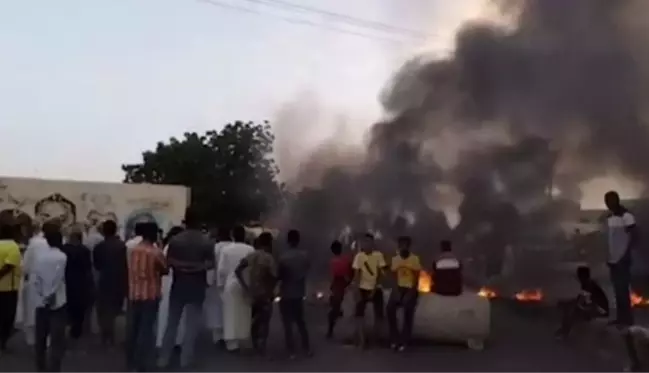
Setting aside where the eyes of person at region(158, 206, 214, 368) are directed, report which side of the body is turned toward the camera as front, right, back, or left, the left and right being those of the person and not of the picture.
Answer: back

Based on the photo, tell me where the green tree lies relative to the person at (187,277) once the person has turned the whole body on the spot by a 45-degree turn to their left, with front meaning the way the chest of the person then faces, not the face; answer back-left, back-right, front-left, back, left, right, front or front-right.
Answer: front-right

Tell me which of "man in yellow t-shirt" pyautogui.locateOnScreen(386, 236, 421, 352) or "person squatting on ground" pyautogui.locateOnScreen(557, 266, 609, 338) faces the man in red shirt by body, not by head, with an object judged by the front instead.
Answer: the person squatting on ground

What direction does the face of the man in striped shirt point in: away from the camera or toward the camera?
away from the camera

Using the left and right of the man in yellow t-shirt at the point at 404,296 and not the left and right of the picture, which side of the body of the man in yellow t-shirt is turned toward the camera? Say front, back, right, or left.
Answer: front

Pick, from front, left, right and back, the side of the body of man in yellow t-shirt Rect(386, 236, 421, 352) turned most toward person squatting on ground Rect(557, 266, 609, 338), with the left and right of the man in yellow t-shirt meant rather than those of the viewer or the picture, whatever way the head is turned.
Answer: left

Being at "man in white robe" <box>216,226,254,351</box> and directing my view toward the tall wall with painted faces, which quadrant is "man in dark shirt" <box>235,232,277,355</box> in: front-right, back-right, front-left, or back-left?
back-right

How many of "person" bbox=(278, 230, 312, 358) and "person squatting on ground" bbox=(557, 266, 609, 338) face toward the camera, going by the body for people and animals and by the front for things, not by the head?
0

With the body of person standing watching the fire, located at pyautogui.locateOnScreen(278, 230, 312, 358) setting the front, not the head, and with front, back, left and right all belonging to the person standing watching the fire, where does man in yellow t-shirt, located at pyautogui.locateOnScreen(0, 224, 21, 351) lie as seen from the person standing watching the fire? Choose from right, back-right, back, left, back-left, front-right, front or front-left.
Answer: left

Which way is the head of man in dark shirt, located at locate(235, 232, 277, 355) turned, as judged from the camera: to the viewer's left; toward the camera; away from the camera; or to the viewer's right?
away from the camera

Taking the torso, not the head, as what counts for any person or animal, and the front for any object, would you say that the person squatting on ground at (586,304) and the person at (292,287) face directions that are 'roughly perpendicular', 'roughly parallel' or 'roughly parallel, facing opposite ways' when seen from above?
roughly perpendicular

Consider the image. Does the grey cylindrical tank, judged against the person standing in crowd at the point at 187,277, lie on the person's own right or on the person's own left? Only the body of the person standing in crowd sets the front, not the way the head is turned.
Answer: on the person's own right

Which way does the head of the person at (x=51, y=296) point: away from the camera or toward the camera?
away from the camera

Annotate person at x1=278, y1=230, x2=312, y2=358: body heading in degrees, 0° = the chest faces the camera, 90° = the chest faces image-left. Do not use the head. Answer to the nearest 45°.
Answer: approximately 180°

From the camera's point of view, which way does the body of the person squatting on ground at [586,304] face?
to the viewer's left
